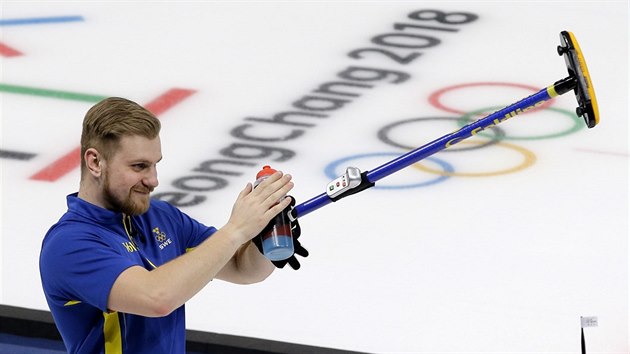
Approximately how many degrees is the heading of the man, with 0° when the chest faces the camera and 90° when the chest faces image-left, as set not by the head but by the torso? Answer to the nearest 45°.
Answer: approximately 315°
